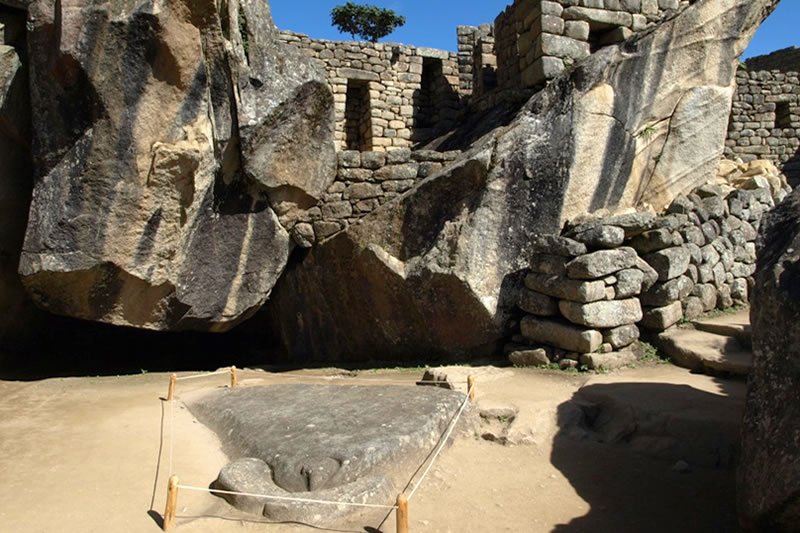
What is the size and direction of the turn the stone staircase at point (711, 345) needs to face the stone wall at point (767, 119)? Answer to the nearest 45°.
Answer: approximately 135° to its right

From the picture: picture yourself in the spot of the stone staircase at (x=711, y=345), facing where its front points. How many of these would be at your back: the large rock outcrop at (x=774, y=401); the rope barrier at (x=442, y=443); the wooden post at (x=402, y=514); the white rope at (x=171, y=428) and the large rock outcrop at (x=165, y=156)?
0

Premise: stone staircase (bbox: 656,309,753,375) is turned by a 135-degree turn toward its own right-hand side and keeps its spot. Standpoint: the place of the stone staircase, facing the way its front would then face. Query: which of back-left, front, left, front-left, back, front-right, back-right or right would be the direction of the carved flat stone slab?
back-left

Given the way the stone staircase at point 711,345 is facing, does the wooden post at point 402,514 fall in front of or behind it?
in front

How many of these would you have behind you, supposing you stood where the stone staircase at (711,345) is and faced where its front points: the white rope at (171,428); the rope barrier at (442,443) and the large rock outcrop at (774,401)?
0

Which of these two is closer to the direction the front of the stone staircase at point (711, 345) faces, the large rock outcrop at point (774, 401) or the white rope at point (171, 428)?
the white rope

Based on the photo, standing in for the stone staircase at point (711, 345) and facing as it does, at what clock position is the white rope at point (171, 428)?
The white rope is roughly at 12 o'clock from the stone staircase.

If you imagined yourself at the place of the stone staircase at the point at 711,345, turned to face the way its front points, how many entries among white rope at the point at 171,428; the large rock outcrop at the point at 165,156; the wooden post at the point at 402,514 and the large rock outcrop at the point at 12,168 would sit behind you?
0

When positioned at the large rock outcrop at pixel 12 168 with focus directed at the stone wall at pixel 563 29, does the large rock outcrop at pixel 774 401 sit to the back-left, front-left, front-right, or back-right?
front-right

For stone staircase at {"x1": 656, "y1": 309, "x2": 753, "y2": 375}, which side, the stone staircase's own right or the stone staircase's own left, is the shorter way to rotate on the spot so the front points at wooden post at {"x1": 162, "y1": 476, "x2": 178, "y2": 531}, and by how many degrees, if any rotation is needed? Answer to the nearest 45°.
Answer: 0° — it already faces it

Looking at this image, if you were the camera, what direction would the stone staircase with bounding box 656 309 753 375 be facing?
facing the viewer and to the left of the viewer

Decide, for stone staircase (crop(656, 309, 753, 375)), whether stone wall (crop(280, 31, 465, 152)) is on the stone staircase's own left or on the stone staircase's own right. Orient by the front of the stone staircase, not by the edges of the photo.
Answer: on the stone staircase's own right

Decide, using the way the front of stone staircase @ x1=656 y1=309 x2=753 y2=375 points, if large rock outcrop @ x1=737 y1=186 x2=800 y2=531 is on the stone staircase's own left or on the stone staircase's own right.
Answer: on the stone staircase's own left

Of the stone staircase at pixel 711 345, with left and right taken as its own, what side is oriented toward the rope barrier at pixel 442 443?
front

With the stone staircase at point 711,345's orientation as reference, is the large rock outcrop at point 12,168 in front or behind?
in front
